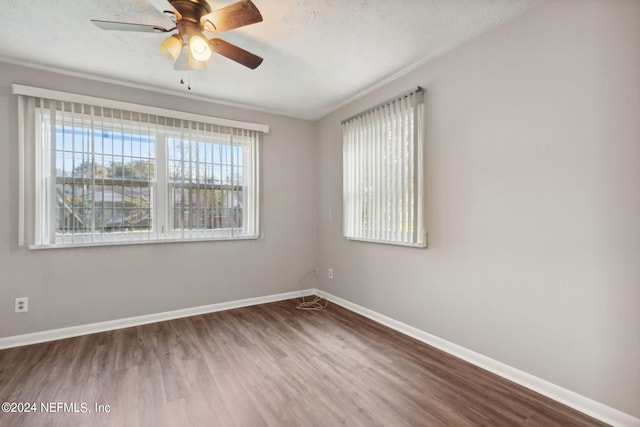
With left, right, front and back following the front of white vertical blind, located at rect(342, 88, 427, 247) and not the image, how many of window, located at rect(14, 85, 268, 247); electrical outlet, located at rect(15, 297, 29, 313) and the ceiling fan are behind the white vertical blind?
0

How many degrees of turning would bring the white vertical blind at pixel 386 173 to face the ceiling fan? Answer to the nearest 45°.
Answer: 0° — it already faces it

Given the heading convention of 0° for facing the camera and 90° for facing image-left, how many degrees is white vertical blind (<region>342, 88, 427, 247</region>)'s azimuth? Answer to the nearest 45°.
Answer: approximately 45°

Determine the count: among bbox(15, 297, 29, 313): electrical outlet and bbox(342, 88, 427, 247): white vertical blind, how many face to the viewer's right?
0

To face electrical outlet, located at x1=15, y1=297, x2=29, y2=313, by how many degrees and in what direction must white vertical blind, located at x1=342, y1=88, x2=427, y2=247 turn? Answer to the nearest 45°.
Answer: approximately 45° to its right

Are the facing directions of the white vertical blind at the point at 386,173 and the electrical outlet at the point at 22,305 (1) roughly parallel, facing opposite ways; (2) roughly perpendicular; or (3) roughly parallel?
roughly perpendicular

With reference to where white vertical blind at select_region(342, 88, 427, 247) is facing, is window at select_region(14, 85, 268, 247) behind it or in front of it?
in front

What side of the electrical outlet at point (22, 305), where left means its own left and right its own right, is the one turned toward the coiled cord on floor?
left

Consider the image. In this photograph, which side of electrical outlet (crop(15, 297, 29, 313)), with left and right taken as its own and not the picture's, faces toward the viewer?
front

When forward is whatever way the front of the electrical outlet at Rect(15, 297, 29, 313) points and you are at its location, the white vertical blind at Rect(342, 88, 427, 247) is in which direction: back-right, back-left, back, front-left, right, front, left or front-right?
front-left
